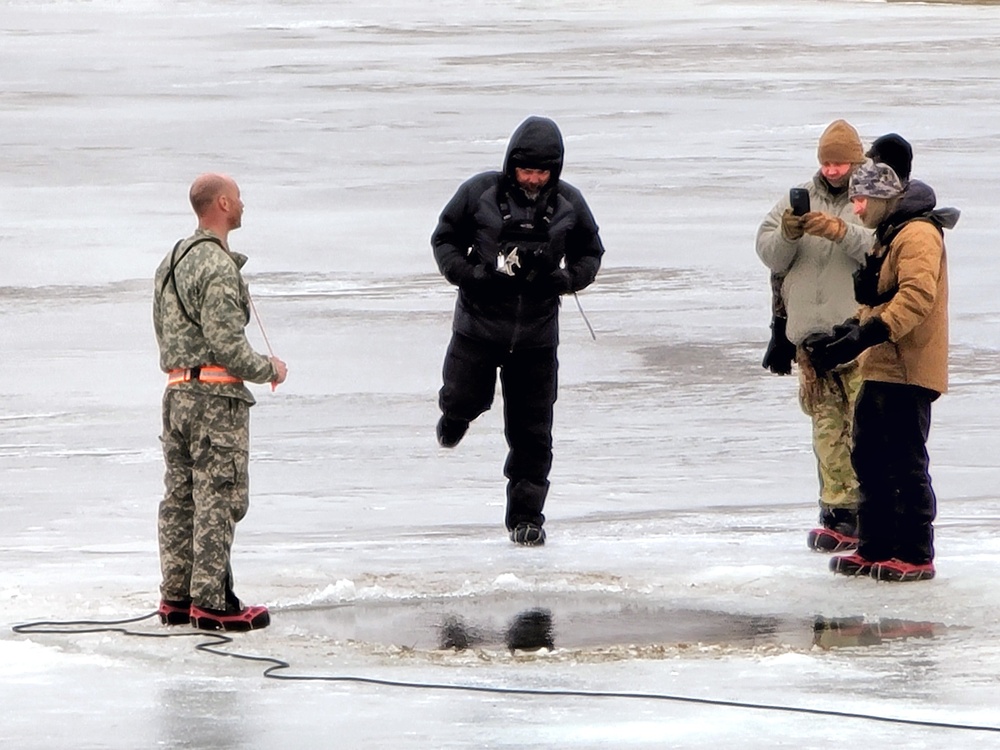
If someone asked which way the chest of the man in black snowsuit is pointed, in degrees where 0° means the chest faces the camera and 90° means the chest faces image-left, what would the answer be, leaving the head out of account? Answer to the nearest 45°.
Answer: approximately 0°

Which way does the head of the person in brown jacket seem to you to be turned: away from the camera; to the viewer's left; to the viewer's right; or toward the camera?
to the viewer's left

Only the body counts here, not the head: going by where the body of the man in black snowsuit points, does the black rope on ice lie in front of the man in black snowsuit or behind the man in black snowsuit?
in front

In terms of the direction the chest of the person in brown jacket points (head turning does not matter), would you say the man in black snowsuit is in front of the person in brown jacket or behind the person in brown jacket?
in front

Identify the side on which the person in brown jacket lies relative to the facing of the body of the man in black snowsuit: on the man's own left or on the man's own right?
on the man's own left

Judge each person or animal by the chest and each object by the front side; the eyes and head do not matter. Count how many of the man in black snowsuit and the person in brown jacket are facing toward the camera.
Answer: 1

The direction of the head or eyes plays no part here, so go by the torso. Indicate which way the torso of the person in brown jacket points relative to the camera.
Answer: to the viewer's left

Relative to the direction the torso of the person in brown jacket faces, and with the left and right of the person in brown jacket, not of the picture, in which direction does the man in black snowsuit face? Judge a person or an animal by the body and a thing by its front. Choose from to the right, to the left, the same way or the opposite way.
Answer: to the left

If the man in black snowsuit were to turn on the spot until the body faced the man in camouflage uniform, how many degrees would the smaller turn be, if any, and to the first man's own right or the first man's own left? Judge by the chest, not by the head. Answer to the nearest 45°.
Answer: approximately 45° to the first man's own right
